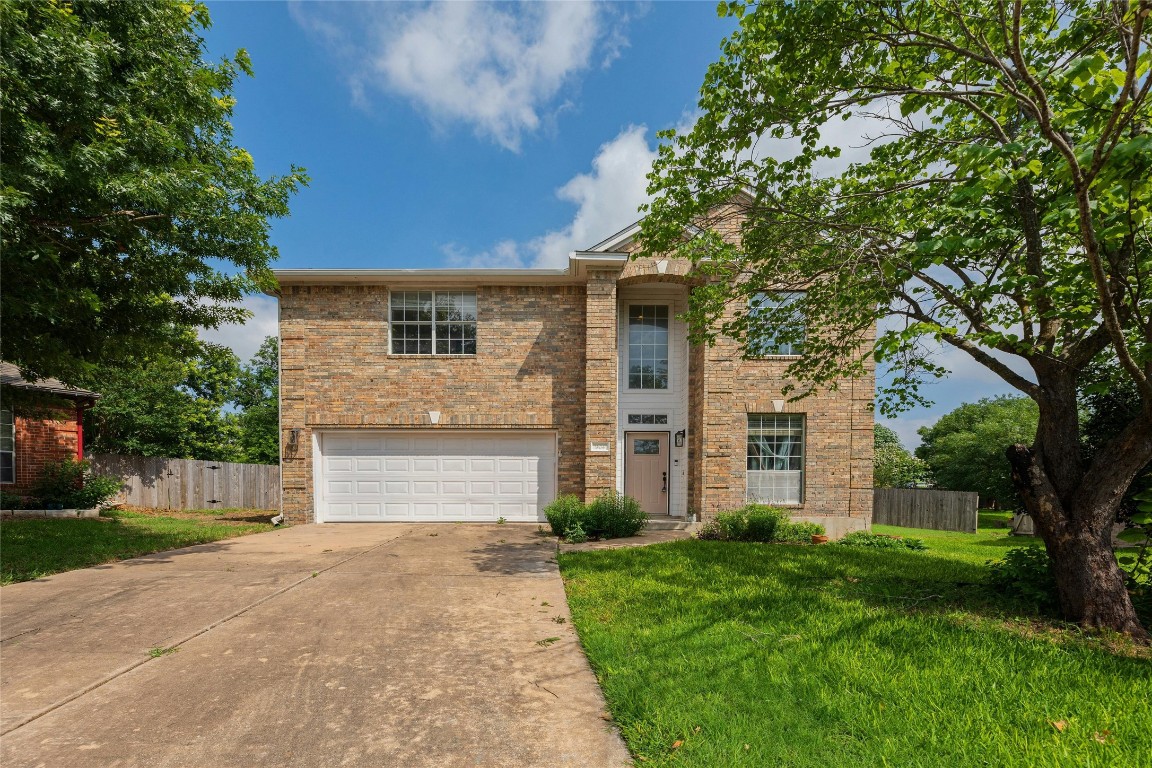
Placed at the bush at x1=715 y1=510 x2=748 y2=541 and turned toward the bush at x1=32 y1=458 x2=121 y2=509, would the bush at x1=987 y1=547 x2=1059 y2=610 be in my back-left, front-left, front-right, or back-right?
back-left

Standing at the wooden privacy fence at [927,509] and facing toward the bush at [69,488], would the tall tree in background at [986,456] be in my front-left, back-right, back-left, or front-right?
back-right

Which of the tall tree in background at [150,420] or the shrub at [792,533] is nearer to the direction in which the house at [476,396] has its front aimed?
the shrub

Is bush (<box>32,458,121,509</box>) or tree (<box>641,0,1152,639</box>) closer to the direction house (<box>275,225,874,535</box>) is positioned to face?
the tree

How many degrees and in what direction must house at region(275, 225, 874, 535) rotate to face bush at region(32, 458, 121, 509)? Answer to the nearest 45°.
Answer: approximately 90° to its right
